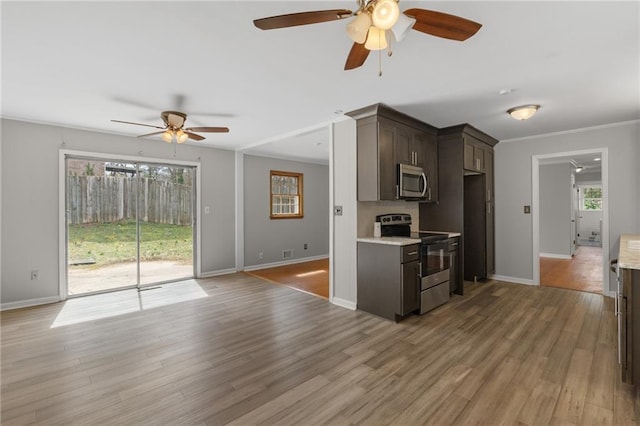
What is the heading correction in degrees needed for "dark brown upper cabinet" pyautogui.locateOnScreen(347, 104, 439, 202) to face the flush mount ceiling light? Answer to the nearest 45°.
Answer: approximately 45° to its left

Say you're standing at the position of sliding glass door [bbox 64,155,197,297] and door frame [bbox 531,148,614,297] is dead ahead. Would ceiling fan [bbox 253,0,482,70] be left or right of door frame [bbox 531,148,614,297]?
right

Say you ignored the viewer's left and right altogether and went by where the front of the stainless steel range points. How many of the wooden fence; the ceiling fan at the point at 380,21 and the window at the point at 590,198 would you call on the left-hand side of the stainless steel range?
1

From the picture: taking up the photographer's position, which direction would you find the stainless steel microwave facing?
facing the viewer and to the right of the viewer

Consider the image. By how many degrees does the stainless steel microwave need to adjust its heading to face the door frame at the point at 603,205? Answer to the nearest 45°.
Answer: approximately 90° to its left

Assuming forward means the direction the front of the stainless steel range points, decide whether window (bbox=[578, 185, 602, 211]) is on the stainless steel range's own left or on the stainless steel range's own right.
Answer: on the stainless steel range's own left

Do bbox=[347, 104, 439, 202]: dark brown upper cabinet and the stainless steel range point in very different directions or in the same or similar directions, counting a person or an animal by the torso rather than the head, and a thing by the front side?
same or similar directions

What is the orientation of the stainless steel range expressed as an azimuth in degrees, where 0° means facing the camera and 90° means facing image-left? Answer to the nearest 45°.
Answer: approximately 315°

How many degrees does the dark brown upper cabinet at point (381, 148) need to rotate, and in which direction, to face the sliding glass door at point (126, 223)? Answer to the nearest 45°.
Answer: approximately 135° to its right

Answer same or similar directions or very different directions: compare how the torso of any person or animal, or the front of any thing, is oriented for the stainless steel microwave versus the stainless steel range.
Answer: same or similar directions

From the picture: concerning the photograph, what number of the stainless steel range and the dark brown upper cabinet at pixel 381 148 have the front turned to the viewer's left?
0

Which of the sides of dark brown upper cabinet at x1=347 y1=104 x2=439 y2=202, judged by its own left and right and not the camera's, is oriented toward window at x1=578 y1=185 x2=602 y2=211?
left

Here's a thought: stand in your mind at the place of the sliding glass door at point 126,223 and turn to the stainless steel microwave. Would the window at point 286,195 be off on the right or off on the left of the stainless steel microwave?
left

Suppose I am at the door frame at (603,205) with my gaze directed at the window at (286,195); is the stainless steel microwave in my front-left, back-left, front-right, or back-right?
front-left

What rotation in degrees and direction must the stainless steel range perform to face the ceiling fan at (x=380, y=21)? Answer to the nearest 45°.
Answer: approximately 45° to its right
